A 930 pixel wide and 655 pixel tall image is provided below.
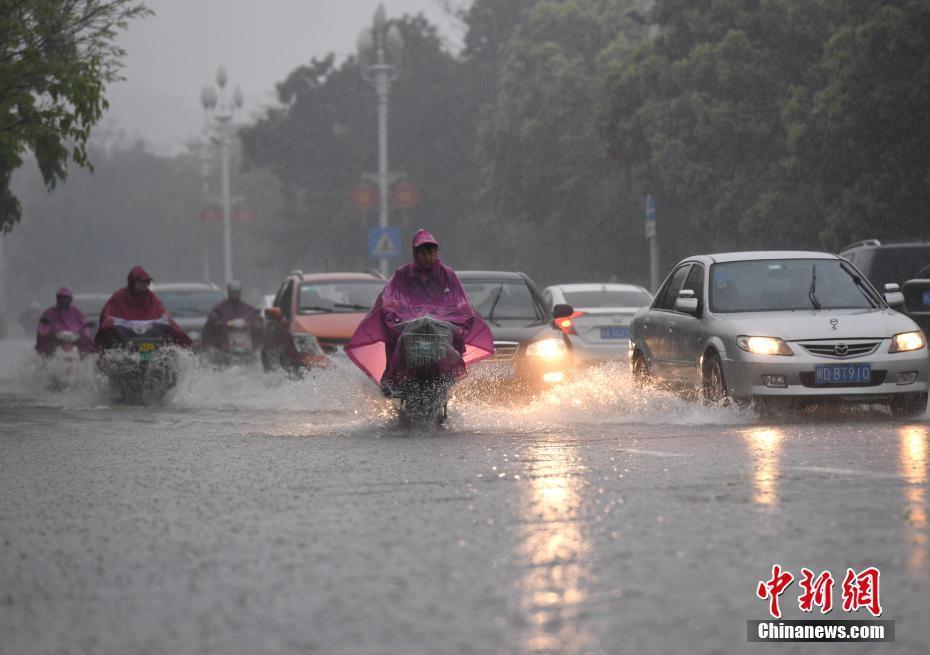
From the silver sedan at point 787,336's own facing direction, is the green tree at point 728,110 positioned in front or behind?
behind

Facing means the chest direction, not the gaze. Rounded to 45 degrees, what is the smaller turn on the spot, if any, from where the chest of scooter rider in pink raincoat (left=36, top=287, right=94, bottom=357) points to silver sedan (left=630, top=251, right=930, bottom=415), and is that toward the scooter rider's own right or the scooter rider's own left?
approximately 45° to the scooter rider's own left

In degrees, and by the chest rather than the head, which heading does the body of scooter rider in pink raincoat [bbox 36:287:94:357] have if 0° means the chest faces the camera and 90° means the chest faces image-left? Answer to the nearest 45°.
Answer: approximately 0°

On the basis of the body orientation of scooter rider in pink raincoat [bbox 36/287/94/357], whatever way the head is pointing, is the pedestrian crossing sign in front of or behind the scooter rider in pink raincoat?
behind

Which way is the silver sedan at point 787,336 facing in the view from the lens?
facing the viewer and to the right of the viewer

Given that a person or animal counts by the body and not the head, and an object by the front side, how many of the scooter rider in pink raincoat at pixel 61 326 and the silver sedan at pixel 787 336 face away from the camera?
0

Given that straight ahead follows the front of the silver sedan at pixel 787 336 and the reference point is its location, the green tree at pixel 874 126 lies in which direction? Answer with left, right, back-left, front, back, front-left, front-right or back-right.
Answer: back-left

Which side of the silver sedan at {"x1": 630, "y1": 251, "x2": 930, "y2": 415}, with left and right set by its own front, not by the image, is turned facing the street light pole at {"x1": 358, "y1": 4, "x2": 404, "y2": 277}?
back

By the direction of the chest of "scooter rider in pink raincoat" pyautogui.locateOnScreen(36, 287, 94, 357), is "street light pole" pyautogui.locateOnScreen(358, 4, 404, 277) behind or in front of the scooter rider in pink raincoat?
behind
